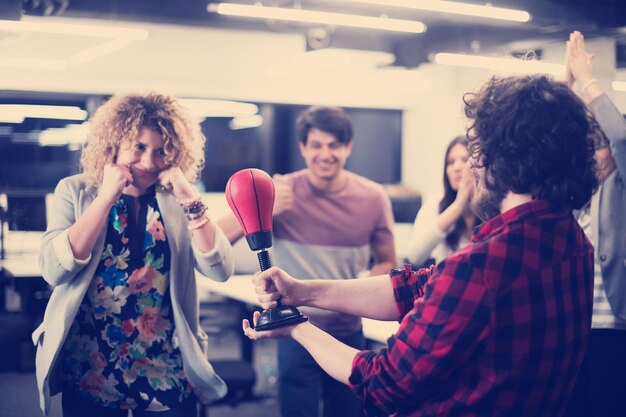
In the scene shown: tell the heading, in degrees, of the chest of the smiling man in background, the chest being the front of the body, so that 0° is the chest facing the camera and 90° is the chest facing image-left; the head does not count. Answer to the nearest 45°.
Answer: approximately 0°

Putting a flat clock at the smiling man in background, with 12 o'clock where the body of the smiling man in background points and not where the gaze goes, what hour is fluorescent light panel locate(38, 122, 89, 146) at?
The fluorescent light panel is roughly at 5 o'clock from the smiling man in background.

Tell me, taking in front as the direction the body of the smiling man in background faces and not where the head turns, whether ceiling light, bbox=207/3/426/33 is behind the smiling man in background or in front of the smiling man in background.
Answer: behind

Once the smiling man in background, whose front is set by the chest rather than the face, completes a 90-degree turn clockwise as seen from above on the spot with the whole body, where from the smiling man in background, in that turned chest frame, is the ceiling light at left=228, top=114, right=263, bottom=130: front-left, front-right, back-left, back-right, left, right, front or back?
right

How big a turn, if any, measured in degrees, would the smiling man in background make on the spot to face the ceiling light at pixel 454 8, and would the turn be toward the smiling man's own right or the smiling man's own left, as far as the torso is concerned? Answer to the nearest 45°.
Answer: approximately 135° to the smiling man's own left

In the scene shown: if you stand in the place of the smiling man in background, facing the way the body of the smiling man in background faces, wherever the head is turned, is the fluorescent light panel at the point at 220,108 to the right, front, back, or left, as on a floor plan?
back
